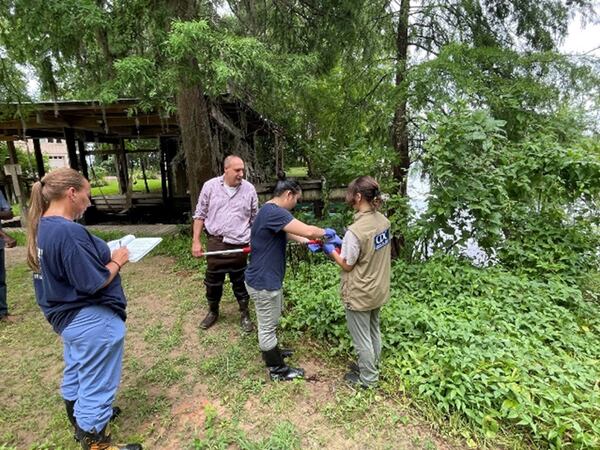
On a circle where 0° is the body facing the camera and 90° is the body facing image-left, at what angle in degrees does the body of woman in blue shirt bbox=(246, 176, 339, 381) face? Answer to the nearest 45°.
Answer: approximately 270°

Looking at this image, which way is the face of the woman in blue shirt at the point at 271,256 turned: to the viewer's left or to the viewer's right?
to the viewer's right

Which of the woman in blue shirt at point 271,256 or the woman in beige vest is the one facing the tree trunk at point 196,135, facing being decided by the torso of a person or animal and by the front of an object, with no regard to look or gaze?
the woman in beige vest

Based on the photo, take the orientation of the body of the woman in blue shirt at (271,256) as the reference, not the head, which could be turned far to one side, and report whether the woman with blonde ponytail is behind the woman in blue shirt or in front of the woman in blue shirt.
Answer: behind

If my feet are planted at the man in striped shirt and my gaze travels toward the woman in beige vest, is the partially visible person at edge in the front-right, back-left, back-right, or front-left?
back-right

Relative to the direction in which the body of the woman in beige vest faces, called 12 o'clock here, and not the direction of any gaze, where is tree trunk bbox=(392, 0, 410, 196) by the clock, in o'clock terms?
The tree trunk is roughly at 2 o'clock from the woman in beige vest.

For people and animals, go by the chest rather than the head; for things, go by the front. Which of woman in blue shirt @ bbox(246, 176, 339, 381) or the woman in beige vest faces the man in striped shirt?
the woman in beige vest

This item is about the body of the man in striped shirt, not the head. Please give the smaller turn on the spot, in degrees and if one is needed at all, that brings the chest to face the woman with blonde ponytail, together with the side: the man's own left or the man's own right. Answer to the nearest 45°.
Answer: approximately 45° to the man's own right

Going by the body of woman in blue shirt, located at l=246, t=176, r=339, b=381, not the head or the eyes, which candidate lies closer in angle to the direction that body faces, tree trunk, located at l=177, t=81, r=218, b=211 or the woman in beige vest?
the woman in beige vest
